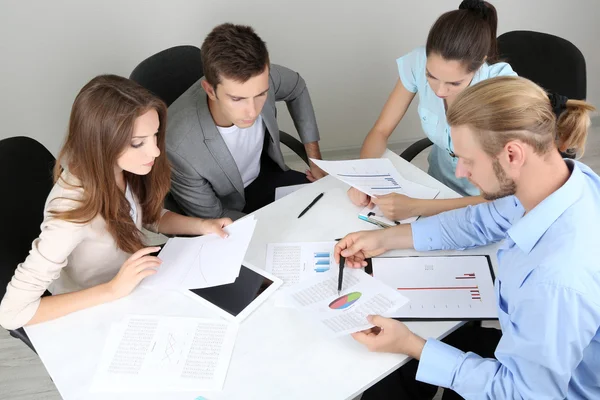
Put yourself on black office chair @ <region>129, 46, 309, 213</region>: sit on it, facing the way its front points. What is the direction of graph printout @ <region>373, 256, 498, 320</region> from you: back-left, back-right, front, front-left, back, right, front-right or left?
front

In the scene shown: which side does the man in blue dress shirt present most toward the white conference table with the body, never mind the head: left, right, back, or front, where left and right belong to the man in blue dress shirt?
front

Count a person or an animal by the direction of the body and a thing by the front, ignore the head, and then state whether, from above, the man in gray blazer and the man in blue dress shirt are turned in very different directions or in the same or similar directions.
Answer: very different directions

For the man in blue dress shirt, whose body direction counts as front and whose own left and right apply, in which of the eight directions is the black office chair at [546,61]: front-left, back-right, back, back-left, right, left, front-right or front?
right

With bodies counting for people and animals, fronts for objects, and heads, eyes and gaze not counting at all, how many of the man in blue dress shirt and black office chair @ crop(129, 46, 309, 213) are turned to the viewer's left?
1

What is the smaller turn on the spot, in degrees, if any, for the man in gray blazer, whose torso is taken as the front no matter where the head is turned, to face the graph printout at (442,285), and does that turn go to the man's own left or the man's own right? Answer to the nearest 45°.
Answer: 0° — they already face it

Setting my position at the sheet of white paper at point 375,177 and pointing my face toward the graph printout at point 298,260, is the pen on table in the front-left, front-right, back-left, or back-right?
front-right

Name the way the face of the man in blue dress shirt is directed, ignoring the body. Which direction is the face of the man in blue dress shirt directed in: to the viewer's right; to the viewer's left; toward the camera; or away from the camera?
to the viewer's left

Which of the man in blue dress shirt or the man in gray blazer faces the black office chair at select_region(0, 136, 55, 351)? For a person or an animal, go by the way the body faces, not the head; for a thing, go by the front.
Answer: the man in blue dress shirt

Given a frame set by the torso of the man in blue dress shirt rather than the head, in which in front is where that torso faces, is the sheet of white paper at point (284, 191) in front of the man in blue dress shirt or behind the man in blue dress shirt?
in front

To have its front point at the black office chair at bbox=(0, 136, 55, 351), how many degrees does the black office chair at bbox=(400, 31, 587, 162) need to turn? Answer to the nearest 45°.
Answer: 0° — it already faces it

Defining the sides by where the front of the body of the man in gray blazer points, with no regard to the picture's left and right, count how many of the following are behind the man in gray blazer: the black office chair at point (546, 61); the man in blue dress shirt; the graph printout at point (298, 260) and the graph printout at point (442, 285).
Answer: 0

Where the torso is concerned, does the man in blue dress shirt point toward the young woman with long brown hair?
yes

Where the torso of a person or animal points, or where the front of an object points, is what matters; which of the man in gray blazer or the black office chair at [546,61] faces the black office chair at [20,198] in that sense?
the black office chair at [546,61]

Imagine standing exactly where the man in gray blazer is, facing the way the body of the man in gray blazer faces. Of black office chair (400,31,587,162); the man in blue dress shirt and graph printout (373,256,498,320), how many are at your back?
0

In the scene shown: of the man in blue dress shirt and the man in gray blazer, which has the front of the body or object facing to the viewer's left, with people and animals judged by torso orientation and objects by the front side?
the man in blue dress shirt

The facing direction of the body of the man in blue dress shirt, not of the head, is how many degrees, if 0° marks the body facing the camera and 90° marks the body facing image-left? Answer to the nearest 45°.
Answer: approximately 90°
